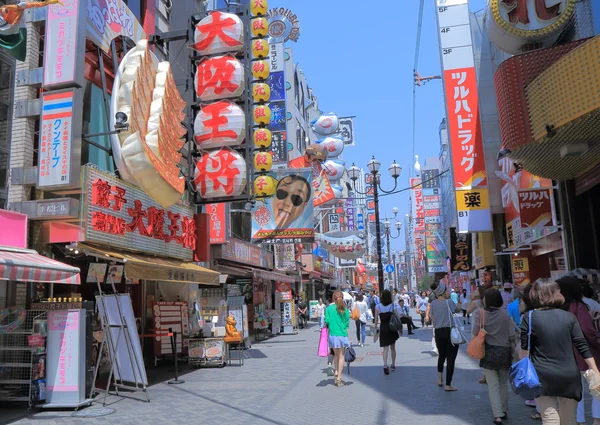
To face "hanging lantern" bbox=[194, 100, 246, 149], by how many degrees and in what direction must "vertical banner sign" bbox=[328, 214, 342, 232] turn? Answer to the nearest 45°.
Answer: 0° — it already faces it

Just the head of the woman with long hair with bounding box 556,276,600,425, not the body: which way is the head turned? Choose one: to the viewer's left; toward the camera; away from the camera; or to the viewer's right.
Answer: away from the camera

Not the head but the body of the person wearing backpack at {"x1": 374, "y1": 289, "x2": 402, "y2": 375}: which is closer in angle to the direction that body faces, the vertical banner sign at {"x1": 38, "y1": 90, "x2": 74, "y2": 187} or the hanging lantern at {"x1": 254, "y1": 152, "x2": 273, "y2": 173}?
the hanging lantern

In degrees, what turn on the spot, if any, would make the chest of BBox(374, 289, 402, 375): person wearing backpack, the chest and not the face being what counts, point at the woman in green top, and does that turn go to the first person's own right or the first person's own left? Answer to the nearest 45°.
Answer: approximately 135° to the first person's own left
